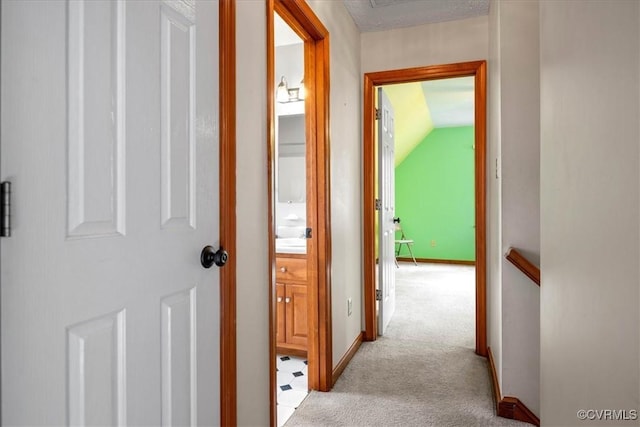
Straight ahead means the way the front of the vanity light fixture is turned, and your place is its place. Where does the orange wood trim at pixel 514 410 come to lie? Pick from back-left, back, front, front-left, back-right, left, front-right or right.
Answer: front-left

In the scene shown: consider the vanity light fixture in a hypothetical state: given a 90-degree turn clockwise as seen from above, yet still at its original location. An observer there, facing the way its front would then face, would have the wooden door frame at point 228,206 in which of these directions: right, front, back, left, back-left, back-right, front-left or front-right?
left

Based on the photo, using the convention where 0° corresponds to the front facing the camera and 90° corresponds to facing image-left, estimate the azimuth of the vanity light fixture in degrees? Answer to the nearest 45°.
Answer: approximately 0°

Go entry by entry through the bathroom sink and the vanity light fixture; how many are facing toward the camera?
2

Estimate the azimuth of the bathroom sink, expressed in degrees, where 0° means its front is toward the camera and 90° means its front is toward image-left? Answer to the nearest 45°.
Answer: approximately 0°
